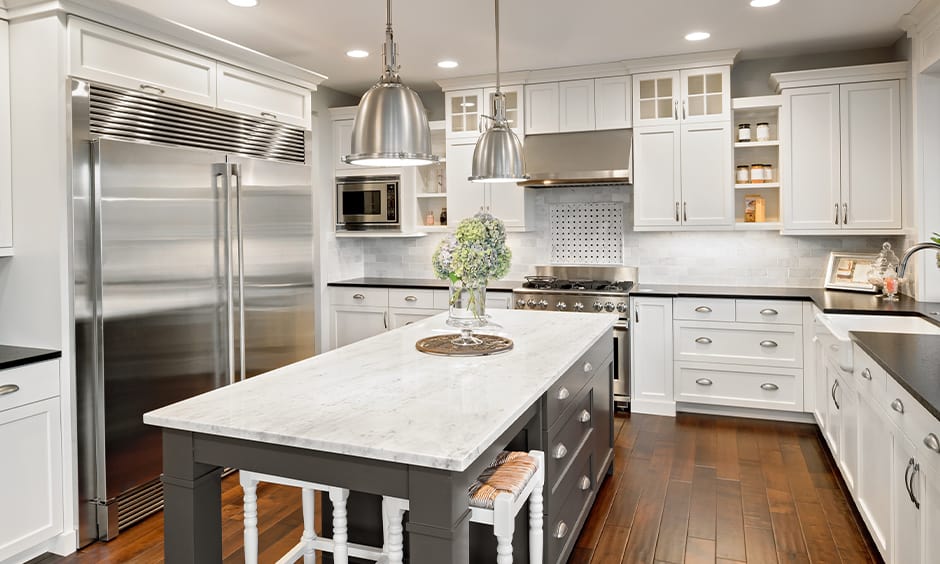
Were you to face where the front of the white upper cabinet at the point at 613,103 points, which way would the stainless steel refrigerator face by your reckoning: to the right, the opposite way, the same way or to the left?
to the left

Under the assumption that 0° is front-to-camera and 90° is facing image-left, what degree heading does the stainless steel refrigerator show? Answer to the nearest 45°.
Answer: approximately 315°

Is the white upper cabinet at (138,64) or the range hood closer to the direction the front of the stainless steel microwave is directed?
the white upper cabinet

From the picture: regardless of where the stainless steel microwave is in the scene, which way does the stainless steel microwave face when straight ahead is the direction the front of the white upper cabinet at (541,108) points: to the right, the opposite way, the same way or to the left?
the same way

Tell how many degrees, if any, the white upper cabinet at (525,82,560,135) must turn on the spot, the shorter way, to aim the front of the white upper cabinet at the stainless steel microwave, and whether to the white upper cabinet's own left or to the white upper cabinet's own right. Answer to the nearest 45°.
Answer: approximately 90° to the white upper cabinet's own right

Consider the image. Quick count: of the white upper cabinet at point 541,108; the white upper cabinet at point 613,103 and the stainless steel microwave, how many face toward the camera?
3

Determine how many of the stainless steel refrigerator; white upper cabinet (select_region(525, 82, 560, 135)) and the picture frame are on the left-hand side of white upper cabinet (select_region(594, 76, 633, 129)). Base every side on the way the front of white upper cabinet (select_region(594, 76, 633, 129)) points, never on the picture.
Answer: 1

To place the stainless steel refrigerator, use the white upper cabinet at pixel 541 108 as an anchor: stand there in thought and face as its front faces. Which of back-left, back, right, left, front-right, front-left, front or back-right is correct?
front-right

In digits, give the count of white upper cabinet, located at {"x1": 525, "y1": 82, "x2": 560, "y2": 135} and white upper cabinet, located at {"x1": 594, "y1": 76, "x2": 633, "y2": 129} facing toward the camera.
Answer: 2

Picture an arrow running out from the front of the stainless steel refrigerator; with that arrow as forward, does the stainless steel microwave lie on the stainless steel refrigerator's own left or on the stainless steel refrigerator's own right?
on the stainless steel refrigerator's own left

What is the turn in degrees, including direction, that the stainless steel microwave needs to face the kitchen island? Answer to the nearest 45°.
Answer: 0° — it already faces it

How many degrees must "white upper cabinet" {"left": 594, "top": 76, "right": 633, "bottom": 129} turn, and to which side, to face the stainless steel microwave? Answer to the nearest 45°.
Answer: approximately 90° to its right

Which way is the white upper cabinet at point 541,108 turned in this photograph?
toward the camera

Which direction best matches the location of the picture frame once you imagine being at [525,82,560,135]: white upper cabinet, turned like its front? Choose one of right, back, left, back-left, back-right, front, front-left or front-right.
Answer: left

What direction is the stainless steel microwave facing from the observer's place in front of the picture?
facing the viewer

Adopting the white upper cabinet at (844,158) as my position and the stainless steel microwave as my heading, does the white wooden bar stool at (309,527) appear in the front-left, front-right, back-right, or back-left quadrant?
front-left

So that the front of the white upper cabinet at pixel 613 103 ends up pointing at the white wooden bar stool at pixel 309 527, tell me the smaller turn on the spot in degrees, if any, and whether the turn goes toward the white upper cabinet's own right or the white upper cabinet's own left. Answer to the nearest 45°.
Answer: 0° — it already faces it

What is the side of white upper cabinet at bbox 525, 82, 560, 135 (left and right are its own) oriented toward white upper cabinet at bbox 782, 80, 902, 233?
left

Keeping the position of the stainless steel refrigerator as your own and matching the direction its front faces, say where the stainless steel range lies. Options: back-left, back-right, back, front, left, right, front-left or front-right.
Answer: front-left

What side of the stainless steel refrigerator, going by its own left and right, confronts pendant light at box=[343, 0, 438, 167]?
front

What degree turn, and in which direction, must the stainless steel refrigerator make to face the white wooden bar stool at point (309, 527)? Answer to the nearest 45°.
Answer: approximately 45° to its right

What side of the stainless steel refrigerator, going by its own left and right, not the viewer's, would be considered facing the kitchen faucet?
front
